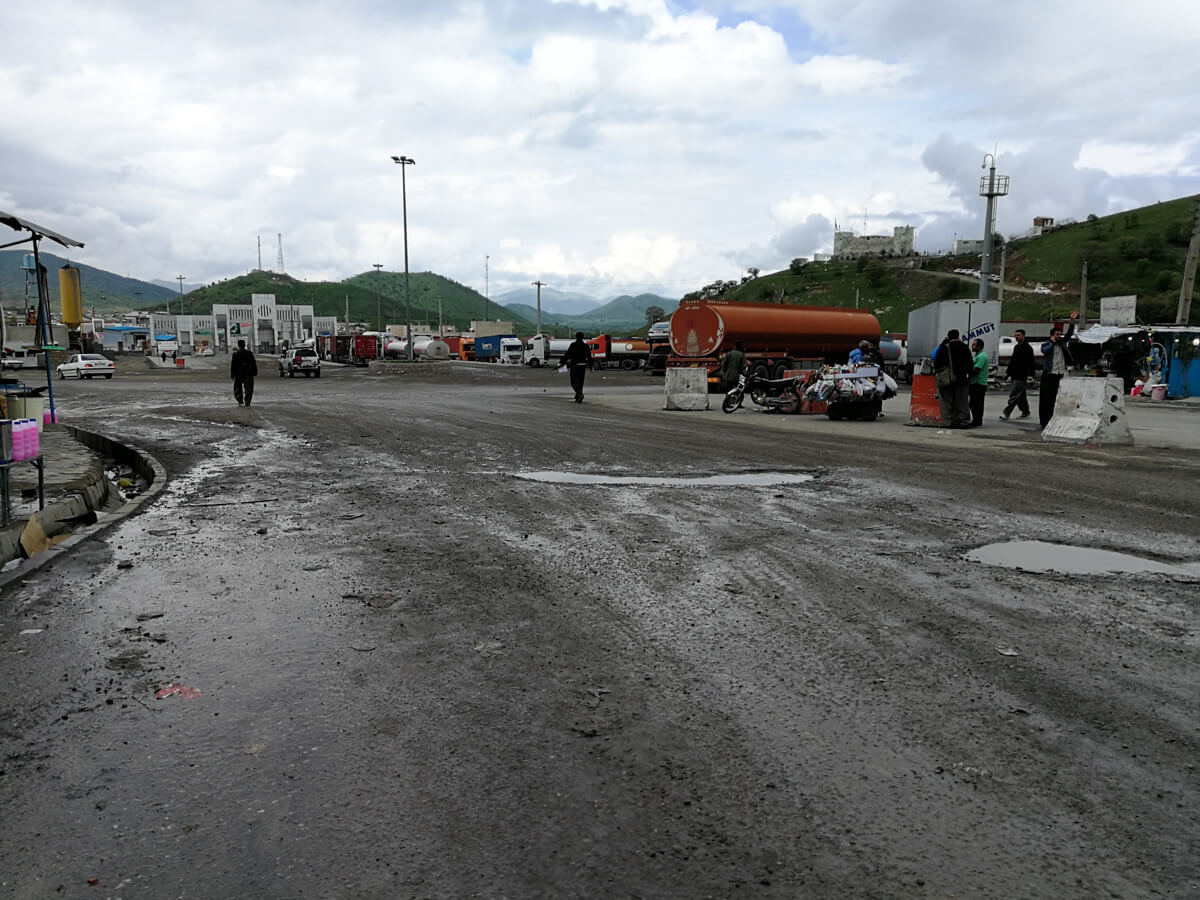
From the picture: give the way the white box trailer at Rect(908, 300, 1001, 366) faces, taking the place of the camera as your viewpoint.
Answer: facing away from the viewer and to the left of the viewer

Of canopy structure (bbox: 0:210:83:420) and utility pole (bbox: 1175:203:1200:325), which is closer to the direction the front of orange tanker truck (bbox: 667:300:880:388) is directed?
the utility pole

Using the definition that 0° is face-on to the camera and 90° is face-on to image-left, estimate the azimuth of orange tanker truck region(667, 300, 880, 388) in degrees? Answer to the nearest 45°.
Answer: approximately 225°

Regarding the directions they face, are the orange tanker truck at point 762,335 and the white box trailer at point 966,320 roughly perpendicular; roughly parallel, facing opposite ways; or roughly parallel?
roughly perpendicular

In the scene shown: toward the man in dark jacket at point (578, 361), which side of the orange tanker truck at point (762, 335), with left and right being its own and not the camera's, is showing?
back

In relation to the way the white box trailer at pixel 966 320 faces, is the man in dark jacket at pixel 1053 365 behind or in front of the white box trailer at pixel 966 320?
behind
